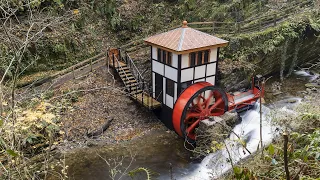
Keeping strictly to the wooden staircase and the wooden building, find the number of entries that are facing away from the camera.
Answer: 0

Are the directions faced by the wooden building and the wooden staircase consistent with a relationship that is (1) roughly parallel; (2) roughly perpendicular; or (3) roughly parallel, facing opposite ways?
roughly perpendicular

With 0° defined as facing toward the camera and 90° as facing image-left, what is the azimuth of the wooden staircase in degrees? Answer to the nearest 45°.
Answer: approximately 315°

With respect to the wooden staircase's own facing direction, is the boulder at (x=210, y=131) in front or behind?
in front

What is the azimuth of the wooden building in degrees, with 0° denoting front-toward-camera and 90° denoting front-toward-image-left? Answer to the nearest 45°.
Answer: approximately 45°
